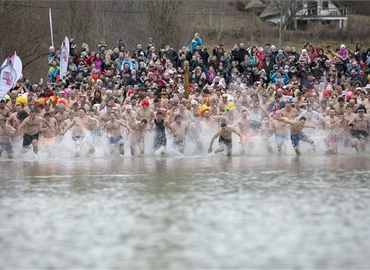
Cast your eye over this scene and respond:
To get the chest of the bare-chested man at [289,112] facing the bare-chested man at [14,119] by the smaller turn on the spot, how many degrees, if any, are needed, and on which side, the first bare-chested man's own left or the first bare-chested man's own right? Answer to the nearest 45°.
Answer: approximately 90° to the first bare-chested man's own right

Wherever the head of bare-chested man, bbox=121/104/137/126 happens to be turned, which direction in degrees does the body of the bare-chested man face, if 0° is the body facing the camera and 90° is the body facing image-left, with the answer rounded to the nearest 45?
approximately 0°

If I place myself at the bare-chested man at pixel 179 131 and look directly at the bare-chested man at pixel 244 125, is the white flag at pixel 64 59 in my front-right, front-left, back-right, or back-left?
back-left

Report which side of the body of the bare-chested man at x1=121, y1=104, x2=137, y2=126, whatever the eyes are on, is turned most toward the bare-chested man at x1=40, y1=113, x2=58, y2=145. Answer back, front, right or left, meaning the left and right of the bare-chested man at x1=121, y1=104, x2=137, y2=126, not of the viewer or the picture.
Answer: right

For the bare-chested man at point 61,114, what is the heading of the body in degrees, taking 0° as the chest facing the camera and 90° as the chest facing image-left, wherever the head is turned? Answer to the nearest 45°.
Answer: approximately 0°
